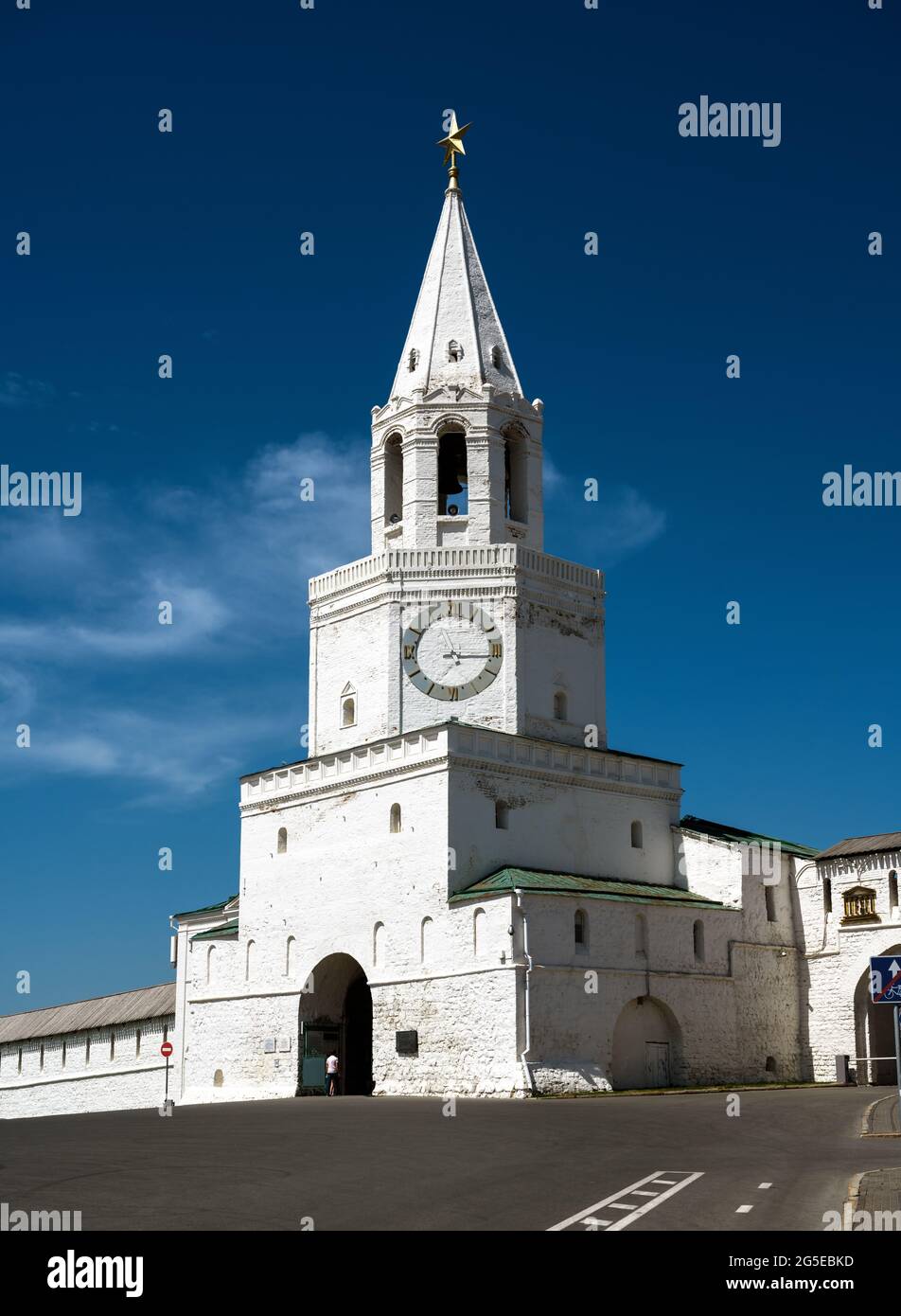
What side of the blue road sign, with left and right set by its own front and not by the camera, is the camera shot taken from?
front
